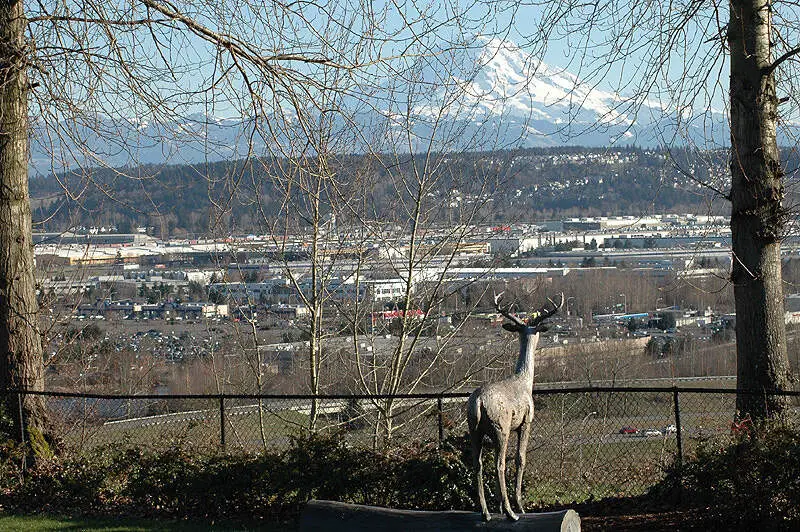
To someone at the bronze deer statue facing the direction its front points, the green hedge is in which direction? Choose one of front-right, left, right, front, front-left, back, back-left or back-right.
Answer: left

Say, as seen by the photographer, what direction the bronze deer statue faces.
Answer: facing away from the viewer and to the right of the viewer
